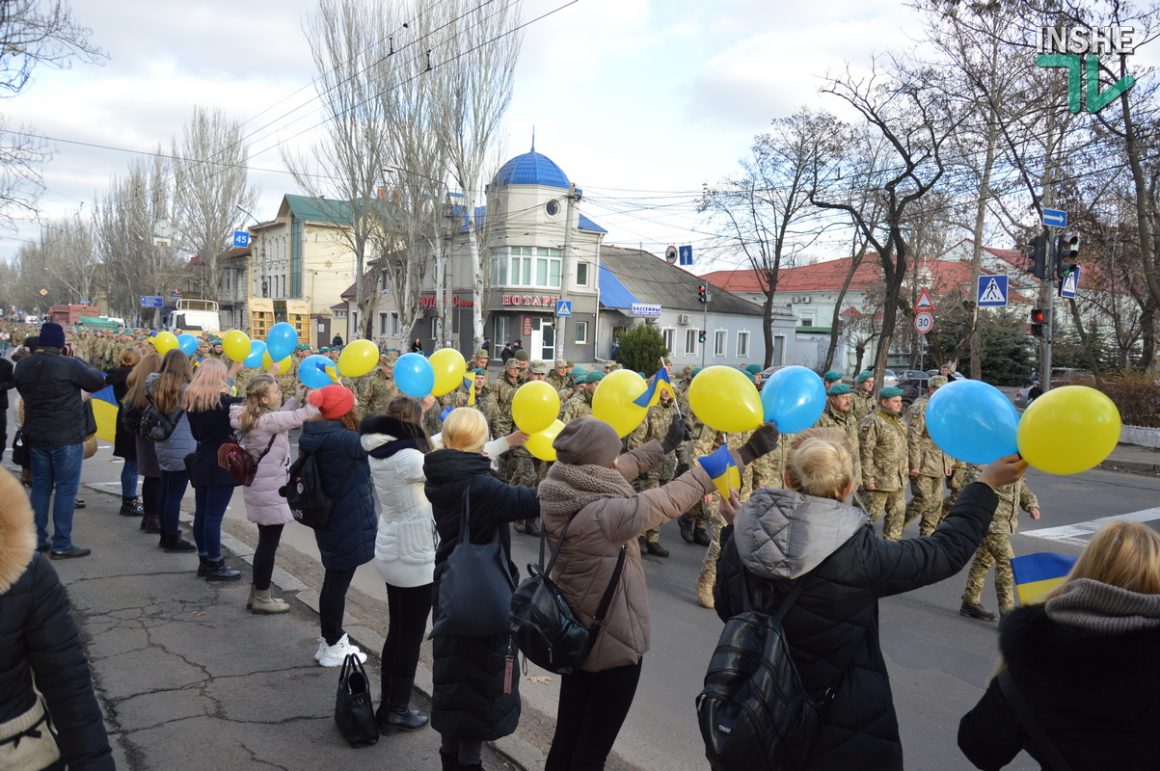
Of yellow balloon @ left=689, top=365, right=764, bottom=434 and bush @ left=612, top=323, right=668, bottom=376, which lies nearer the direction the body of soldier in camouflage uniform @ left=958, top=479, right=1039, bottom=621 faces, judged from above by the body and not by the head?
the yellow balloon

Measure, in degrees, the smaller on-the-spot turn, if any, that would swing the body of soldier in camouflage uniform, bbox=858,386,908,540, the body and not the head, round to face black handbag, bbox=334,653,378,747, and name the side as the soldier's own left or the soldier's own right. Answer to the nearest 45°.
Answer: approximately 90° to the soldier's own right

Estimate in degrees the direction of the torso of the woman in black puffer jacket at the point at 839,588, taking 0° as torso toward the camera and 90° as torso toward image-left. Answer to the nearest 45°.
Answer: approximately 225°

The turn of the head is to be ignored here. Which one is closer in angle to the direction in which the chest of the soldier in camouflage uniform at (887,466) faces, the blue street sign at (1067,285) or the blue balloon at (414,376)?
the blue balloon

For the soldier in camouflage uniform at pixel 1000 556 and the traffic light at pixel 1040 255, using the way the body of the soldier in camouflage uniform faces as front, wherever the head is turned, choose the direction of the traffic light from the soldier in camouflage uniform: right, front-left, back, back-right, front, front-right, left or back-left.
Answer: back-left

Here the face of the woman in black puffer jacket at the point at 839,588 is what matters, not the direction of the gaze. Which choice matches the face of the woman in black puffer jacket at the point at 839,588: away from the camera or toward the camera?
away from the camera
